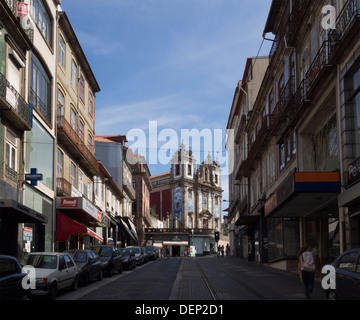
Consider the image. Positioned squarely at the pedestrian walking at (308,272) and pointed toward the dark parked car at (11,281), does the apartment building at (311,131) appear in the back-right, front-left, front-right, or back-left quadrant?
back-right

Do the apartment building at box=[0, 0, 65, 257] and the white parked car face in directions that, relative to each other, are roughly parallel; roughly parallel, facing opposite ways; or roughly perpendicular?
roughly perpendicular

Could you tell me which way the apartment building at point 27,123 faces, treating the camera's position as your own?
facing the viewer and to the right of the viewer

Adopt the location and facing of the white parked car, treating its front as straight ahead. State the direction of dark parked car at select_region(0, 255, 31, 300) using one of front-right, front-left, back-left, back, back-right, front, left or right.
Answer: front-left

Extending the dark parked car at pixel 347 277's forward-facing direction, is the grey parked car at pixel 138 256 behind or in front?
in front

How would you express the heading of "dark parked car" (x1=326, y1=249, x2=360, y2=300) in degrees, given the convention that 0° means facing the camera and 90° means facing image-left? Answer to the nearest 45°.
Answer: approximately 135°

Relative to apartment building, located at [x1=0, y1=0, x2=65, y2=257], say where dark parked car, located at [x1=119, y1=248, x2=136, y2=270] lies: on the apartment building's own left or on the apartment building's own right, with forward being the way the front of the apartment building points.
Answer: on the apartment building's own left

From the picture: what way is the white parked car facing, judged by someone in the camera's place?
facing the viewer and to the left of the viewer

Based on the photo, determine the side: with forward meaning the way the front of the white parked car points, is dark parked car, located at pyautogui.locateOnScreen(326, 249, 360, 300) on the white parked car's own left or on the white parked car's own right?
on the white parked car's own left

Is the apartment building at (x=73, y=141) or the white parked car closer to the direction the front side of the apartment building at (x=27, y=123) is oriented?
the white parked car
